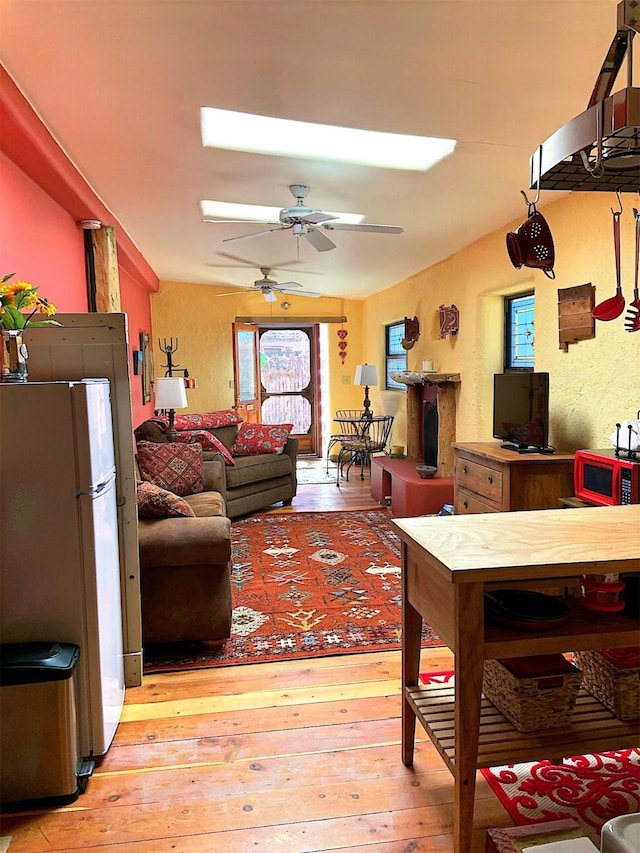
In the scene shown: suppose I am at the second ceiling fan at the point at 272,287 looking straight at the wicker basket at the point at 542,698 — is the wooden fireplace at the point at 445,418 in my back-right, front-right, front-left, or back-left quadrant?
front-left

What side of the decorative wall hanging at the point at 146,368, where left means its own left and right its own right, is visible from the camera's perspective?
right

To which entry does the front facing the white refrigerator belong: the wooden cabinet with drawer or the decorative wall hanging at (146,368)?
the wooden cabinet with drawer

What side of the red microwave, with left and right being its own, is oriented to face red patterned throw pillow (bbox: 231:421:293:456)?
right

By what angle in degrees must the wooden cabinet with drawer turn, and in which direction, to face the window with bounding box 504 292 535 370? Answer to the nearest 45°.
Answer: approximately 135° to its right

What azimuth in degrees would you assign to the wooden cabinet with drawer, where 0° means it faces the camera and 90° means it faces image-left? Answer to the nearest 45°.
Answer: approximately 45°

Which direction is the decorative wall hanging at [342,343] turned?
toward the camera

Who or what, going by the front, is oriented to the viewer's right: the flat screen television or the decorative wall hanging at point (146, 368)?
the decorative wall hanging

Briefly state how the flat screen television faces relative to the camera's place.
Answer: facing the viewer and to the left of the viewer

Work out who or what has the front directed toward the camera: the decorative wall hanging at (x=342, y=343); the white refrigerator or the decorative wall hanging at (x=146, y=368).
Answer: the decorative wall hanging at (x=342, y=343)

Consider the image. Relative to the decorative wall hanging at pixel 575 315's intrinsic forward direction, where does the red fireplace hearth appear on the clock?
The red fireplace hearth is roughly at 3 o'clock from the decorative wall hanging.

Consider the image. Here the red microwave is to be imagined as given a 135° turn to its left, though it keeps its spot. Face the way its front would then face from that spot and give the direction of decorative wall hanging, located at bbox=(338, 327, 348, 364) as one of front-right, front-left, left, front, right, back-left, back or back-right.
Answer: back-left
